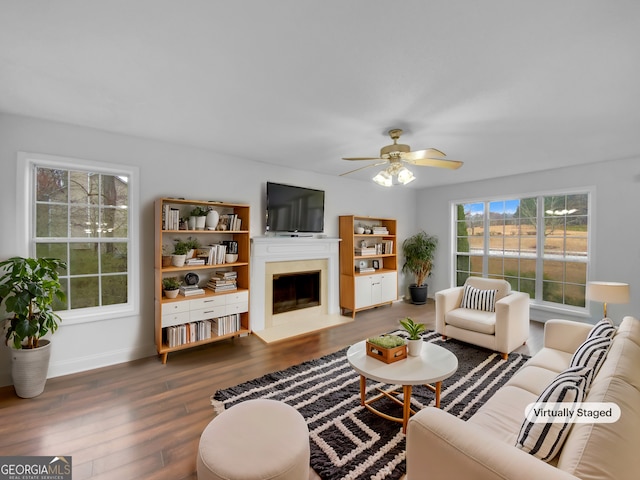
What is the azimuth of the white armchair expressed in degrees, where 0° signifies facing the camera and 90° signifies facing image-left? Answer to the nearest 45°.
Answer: approximately 45°

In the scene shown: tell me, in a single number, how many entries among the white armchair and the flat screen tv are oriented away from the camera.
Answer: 0

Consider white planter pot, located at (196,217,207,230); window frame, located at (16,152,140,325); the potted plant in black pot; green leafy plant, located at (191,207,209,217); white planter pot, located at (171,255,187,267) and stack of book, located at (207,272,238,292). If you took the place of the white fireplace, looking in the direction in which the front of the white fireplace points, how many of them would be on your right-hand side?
5

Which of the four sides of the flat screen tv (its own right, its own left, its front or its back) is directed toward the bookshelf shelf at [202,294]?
right

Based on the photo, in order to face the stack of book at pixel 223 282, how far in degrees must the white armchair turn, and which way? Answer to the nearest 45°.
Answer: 0° — it already faces it

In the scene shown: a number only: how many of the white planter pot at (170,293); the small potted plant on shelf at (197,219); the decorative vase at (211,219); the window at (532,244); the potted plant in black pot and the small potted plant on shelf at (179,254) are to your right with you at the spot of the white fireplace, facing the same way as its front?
4

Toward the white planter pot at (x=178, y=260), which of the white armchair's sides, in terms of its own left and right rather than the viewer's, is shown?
front

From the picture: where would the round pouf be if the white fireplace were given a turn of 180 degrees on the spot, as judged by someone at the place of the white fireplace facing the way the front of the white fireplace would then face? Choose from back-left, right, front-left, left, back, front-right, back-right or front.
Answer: back-left

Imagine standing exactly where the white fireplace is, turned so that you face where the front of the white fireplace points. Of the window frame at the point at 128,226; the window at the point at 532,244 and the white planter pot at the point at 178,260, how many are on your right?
2

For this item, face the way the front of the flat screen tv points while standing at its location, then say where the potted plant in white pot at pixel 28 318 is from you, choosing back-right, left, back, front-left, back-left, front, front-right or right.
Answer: right

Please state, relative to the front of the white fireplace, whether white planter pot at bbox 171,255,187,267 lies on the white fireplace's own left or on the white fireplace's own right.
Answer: on the white fireplace's own right

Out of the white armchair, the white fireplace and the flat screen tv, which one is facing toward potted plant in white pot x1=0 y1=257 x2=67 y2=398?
the white armchair

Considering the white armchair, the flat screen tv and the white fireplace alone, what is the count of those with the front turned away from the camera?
0

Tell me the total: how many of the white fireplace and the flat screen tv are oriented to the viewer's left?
0

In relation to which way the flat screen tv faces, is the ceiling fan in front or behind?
in front

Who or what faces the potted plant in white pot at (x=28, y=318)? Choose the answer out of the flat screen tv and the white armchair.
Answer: the white armchair

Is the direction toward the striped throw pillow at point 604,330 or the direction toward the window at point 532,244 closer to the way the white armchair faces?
the striped throw pillow

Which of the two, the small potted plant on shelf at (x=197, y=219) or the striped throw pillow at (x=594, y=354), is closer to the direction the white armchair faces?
the small potted plant on shelf

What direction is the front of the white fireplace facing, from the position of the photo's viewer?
facing the viewer and to the right of the viewer

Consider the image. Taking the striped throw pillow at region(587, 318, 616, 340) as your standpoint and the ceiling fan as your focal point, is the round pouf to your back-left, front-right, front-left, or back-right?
front-left

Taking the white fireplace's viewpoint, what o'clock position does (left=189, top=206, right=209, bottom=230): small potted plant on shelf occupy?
The small potted plant on shelf is roughly at 3 o'clock from the white fireplace.

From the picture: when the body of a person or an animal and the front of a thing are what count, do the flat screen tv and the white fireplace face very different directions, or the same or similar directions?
same or similar directions

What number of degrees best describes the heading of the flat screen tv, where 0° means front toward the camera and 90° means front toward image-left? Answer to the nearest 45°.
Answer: approximately 315°
